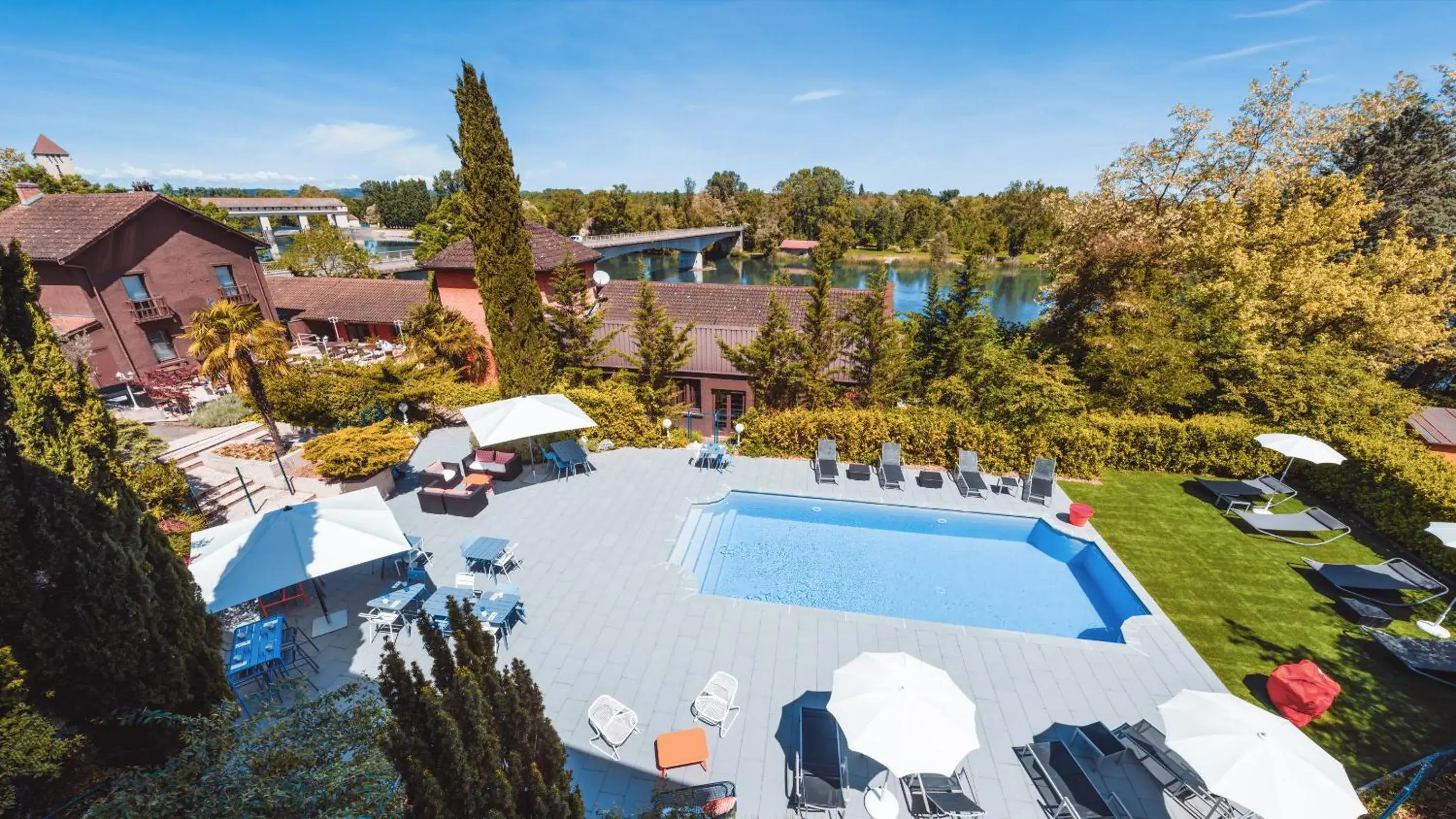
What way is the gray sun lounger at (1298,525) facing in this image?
to the viewer's left

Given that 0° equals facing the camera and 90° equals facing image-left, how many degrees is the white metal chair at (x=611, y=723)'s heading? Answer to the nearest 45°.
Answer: approximately 315°

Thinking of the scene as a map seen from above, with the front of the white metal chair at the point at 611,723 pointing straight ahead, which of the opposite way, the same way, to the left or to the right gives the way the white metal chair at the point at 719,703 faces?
to the right

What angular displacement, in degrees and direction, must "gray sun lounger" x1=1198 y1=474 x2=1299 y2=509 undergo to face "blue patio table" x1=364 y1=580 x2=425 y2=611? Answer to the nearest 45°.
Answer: approximately 45° to its left

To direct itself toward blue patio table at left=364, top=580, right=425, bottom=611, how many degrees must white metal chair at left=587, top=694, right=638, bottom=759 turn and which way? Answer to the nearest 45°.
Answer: approximately 180°

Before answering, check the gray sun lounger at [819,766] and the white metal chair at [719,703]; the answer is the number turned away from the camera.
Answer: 1

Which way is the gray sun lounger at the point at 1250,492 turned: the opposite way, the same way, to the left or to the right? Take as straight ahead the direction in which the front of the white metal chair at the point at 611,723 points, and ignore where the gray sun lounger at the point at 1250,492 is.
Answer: the opposite way

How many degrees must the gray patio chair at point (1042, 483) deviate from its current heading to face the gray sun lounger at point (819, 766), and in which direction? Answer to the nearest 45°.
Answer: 0° — it already faces it
